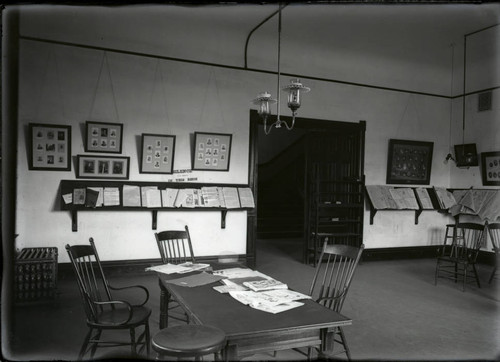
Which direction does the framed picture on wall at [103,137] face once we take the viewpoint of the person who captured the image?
facing the viewer

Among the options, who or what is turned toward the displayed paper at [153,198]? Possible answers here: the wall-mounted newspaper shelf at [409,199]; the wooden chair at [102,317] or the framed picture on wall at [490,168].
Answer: the framed picture on wall

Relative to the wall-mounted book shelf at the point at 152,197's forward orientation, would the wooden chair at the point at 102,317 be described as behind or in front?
in front

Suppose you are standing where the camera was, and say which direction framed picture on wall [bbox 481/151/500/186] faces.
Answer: facing the viewer and to the left of the viewer

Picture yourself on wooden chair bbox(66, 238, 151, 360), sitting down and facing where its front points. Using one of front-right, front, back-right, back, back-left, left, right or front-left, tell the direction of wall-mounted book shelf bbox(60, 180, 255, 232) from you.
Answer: back-left

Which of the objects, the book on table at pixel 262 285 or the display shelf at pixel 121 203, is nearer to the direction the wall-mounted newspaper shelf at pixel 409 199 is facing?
the book on table

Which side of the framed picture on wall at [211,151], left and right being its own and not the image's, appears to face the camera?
front

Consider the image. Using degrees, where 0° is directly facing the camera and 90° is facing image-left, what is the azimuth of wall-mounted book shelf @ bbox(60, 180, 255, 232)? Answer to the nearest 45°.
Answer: approximately 0°

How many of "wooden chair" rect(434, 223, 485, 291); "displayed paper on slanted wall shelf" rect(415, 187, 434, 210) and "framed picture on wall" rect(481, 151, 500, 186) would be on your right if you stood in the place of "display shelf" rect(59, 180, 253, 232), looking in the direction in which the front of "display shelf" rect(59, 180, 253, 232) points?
0

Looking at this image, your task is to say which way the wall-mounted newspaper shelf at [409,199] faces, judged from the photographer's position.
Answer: facing the viewer and to the right of the viewer

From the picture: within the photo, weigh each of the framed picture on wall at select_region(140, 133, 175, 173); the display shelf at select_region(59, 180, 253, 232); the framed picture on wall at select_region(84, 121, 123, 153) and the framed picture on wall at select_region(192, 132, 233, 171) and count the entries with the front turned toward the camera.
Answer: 4

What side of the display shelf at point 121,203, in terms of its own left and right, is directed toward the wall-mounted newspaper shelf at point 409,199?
left

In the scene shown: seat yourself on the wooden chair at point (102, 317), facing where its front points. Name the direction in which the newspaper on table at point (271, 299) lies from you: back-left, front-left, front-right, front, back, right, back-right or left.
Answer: front

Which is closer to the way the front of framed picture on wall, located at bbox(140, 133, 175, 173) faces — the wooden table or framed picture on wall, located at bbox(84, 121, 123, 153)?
the wooden table

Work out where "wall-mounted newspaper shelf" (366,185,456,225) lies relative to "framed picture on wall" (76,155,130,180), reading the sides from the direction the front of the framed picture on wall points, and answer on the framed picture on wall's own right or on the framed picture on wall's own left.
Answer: on the framed picture on wall's own left

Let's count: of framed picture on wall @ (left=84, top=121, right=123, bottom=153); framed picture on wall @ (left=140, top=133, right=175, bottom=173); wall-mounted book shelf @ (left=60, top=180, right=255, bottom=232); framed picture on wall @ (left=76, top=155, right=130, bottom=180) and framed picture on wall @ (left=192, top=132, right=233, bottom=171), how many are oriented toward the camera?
5

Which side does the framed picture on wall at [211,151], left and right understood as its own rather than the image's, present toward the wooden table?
front

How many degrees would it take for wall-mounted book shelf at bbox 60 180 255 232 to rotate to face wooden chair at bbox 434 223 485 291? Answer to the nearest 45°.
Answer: approximately 90° to its left

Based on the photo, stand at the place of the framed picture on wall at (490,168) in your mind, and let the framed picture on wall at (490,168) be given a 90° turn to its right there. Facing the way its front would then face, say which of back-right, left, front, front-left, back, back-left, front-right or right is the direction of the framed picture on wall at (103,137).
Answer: left
